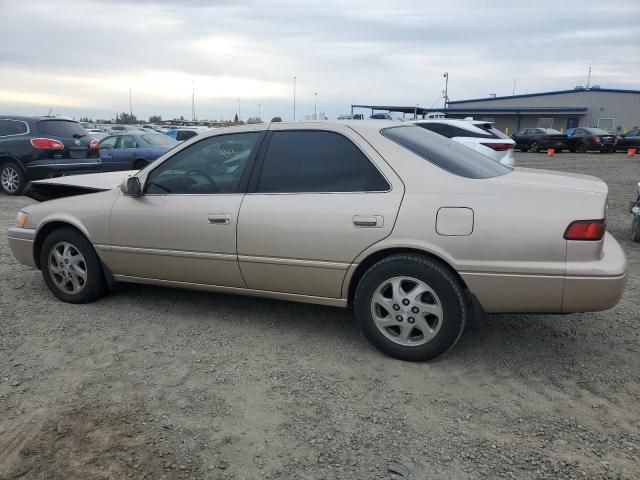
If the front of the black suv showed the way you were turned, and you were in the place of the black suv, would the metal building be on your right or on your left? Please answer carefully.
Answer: on your right

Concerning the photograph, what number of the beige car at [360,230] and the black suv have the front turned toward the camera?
0

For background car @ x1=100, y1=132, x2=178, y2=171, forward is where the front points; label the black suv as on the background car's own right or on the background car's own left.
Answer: on the background car's own left

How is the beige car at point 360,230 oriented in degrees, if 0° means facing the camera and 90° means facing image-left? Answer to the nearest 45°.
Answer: approximately 135°

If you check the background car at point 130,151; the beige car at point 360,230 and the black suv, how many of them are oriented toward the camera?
0

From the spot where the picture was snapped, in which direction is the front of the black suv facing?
facing away from the viewer and to the left of the viewer

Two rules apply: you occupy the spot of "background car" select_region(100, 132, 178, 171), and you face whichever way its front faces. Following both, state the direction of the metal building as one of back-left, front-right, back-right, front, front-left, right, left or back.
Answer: right

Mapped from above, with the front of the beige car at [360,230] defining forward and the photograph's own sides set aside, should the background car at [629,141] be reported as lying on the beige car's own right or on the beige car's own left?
on the beige car's own right

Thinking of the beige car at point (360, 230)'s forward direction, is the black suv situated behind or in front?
in front
